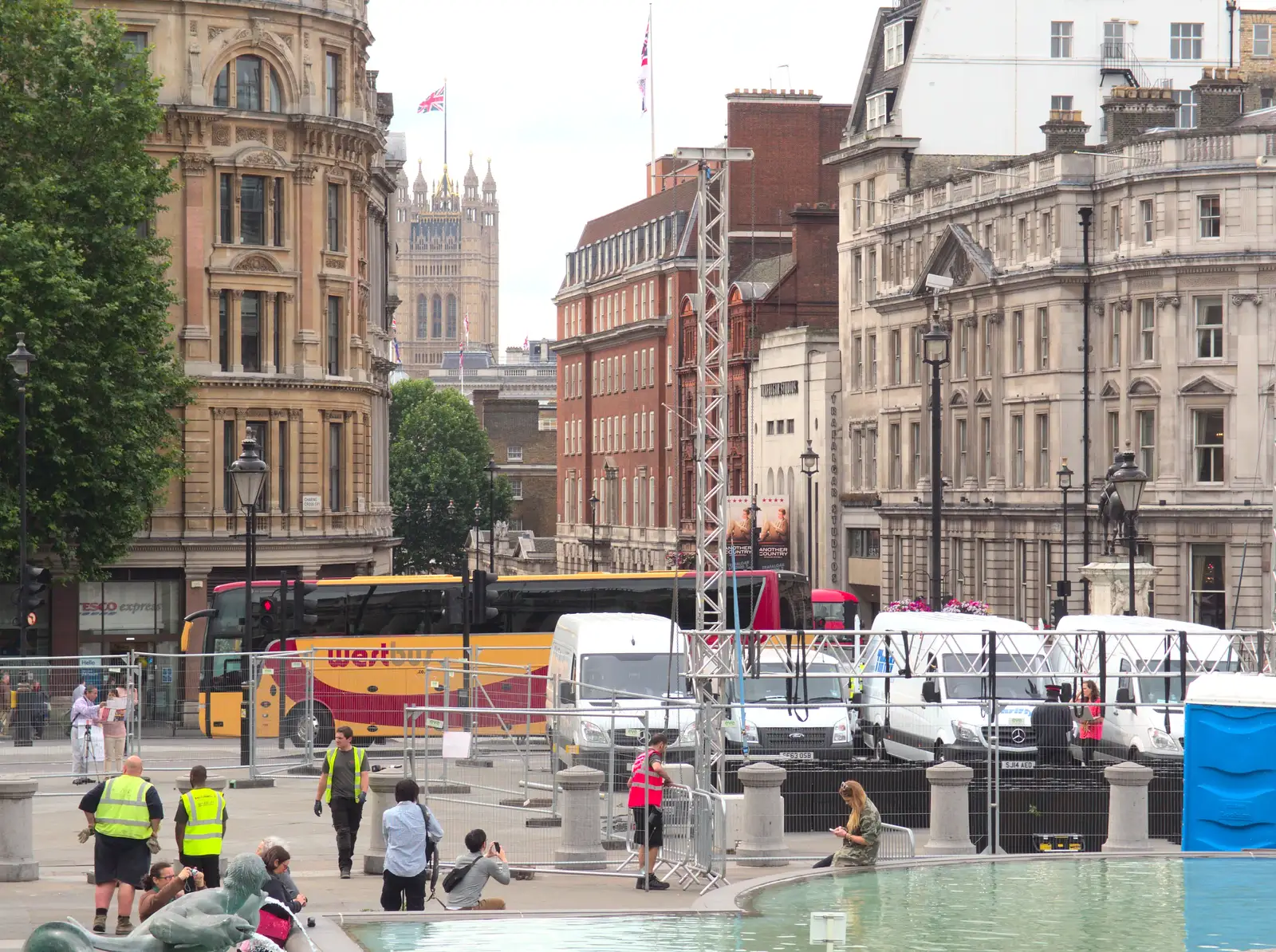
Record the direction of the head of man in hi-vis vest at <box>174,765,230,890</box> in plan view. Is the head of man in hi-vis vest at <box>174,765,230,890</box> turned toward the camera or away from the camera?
away from the camera

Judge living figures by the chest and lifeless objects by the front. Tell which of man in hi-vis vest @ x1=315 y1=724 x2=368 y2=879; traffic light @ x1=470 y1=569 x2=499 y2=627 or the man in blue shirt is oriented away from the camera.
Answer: the man in blue shirt

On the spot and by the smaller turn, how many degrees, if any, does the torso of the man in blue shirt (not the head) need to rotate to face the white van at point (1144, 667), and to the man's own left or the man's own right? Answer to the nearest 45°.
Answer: approximately 45° to the man's own right

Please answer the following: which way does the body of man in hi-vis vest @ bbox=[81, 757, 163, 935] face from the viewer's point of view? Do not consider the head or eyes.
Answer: away from the camera
